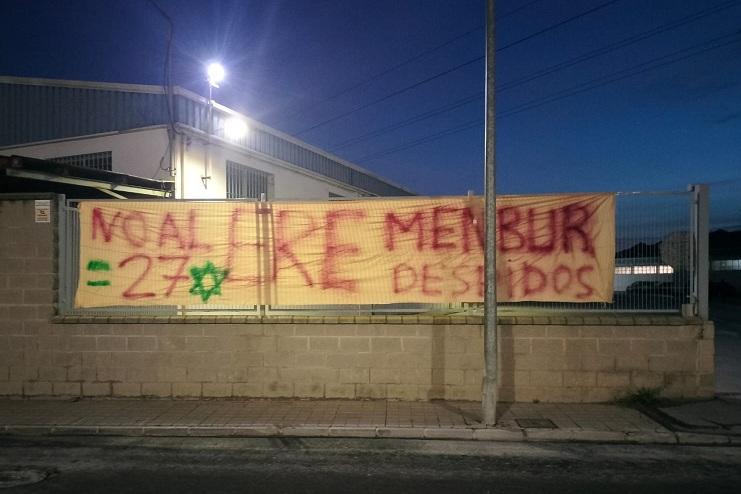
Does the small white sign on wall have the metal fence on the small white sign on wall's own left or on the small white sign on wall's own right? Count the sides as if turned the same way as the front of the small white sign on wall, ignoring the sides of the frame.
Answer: on the small white sign on wall's own left

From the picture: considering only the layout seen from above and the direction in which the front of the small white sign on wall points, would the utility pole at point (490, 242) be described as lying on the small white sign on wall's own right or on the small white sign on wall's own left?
on the small white sign on wall's own left

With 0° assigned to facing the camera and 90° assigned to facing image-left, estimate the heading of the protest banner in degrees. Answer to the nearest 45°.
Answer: approximately 0°

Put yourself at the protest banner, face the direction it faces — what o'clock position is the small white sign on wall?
The small white sign on wall is roughly at 3 o'clock from the protest banner.

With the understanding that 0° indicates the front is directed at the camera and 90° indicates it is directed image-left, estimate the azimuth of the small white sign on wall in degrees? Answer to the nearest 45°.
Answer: approximately 0°

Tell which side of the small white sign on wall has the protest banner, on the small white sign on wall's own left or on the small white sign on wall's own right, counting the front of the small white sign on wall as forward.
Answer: on the small white sign on wall's own left

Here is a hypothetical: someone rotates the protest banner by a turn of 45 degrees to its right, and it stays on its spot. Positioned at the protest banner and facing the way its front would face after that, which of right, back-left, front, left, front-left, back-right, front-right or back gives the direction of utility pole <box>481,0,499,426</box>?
left

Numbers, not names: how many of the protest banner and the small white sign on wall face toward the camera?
2

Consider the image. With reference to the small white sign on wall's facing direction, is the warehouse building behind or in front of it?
behind
